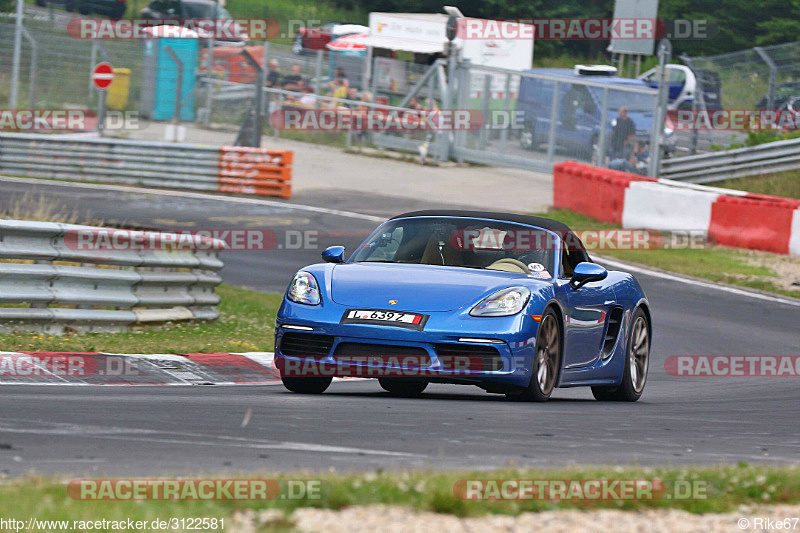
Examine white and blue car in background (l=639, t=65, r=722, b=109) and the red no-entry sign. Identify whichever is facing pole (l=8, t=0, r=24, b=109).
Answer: the white and blue car in background

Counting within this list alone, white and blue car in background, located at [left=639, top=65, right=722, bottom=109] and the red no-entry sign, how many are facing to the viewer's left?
1

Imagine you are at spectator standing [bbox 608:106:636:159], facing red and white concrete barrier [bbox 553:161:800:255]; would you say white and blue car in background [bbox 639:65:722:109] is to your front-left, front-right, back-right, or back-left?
back-left

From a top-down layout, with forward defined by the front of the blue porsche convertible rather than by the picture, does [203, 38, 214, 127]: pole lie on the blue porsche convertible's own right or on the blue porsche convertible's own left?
on the blue porsche convertible's own right

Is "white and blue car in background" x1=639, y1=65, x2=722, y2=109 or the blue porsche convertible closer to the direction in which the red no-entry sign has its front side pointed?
the blue porsche convertible

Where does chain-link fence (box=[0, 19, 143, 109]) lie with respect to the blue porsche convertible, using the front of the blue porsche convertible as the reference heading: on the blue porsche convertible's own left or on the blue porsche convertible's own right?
on the blue porsche convertible's own right

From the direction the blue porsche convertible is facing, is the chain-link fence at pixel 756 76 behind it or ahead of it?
behind

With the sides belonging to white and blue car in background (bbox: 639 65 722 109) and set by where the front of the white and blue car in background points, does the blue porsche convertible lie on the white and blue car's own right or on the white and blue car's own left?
on the white and blue car's own left

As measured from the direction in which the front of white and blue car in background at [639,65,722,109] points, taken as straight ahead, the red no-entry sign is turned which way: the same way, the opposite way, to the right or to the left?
to the left

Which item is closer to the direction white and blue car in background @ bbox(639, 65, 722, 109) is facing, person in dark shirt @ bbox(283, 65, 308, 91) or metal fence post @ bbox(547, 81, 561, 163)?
the person in dark shirt

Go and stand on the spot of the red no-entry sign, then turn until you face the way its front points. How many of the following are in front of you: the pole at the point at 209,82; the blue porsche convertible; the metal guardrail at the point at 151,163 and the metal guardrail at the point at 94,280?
3

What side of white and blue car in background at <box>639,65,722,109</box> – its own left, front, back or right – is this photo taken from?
left
